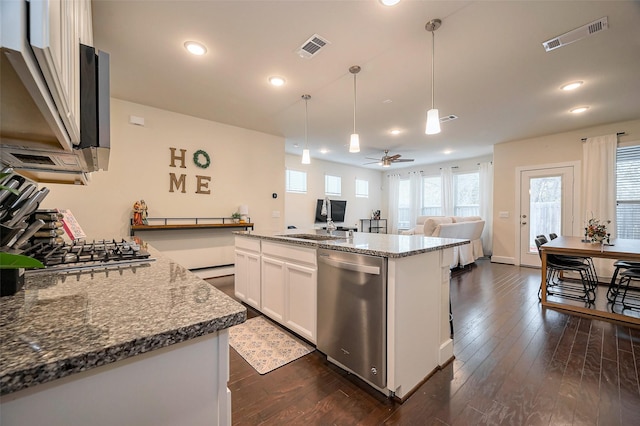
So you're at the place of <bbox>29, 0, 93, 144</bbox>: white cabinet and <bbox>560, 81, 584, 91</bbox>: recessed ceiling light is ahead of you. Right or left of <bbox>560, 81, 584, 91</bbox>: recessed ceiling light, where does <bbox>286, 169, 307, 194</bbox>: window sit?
left

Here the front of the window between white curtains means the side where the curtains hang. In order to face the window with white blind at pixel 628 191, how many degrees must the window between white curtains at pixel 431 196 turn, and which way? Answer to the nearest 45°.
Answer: approximately 45° to its left

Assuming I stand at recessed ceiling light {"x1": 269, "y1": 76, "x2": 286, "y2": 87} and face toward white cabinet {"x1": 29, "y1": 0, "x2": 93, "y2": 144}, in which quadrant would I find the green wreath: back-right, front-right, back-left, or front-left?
back-right

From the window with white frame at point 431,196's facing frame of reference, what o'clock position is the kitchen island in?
The kitchen island is roughly at 12 o'clock from the window with white frame.

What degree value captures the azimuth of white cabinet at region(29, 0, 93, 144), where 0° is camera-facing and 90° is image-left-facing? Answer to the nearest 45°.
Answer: approximately 270°

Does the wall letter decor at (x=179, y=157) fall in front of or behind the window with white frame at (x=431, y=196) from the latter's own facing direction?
in front
